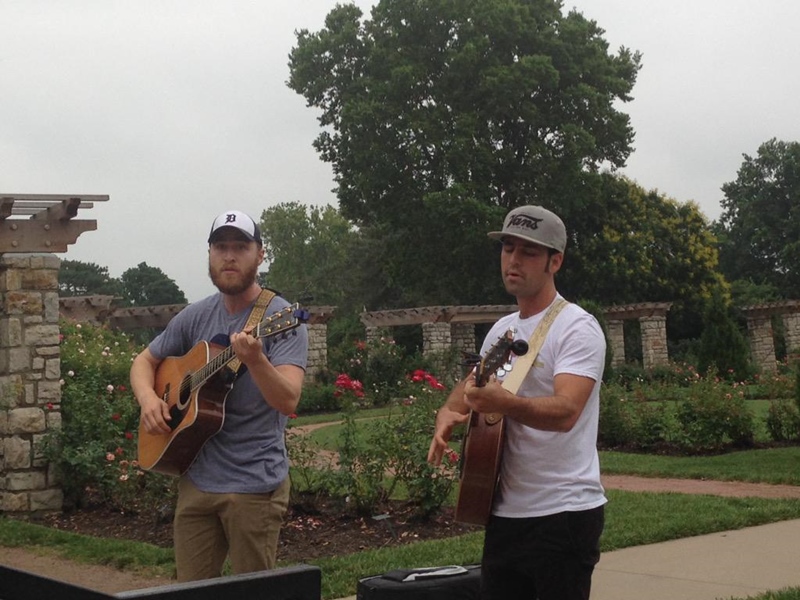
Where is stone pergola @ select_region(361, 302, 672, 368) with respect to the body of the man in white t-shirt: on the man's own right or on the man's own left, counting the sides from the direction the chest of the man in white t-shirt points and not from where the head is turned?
on the man's own right

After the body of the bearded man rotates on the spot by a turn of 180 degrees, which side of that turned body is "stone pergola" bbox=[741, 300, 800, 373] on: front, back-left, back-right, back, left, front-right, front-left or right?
front-right

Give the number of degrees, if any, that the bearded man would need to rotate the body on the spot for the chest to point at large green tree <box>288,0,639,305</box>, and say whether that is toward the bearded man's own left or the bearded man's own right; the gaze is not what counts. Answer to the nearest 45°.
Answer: approximately 180°

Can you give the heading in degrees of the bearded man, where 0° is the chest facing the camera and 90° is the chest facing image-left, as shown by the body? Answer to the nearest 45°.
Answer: approximately 0°

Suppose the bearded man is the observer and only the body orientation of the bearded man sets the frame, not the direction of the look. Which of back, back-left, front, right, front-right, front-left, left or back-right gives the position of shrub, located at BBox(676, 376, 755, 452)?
back-left

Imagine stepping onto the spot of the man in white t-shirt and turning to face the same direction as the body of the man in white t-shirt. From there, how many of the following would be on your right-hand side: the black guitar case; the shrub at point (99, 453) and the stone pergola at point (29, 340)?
3

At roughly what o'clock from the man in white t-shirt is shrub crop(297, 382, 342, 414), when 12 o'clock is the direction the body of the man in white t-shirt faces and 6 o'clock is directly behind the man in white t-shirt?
The shrub is roughly at 4 o'clock from the man in white t-shirt.

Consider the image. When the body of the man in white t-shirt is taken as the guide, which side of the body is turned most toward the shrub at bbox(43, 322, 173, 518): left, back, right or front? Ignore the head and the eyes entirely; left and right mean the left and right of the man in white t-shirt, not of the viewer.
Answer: right

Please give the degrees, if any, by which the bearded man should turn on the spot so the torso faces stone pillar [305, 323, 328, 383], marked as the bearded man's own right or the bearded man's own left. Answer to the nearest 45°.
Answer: approximately 180°

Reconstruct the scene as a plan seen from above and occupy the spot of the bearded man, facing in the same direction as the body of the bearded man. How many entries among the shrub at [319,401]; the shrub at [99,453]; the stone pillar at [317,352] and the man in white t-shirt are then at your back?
3

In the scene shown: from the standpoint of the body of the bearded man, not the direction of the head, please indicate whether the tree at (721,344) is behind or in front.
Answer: behind

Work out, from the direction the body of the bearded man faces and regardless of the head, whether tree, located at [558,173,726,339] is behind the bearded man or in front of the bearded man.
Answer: behind

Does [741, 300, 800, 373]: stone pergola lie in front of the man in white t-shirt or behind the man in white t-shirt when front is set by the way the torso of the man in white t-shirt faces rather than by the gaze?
behind

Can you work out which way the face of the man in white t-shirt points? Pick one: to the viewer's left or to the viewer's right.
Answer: to the viewer's left
